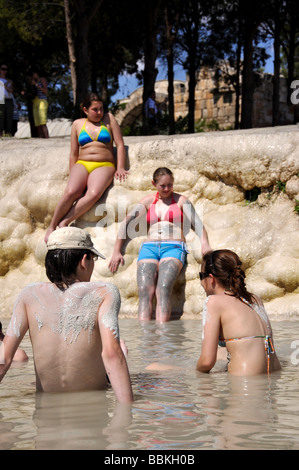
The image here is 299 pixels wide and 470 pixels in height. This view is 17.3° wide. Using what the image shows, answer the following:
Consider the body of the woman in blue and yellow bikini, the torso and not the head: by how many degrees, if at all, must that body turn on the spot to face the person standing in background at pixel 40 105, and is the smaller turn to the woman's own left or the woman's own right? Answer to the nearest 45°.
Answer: approximately 180°

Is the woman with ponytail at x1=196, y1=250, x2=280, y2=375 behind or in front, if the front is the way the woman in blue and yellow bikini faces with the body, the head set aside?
in front

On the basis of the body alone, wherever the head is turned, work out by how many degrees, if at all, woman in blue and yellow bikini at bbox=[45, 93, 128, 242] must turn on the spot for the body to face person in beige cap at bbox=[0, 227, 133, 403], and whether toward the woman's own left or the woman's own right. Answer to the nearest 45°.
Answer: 0° — they already face them

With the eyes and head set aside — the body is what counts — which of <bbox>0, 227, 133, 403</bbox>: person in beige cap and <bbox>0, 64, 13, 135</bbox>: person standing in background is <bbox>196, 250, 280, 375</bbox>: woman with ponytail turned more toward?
the person standing in background

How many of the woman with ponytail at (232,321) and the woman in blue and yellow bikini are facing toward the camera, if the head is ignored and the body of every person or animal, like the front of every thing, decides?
1

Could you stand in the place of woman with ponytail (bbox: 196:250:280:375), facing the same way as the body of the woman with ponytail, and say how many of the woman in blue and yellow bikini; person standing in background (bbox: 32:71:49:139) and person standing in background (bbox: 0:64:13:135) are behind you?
0

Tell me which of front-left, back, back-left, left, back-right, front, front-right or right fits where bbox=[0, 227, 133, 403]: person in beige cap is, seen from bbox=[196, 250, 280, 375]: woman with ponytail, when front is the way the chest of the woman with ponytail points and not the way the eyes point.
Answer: left

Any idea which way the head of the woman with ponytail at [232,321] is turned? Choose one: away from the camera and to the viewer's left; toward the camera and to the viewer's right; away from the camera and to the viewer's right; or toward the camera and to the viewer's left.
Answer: away from the camera and to the viewer's left

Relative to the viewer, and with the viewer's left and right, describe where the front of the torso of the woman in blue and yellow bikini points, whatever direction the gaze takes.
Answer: facing the viewer

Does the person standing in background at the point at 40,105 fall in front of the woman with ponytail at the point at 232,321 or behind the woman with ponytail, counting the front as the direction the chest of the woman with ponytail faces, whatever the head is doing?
in front

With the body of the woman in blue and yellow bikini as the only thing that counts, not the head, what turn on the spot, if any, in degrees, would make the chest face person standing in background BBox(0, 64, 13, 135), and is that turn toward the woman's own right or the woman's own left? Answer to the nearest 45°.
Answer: approximately 180°

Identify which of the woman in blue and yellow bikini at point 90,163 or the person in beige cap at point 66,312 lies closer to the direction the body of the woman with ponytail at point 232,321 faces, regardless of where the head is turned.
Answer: the woman in blue and yellow bikini

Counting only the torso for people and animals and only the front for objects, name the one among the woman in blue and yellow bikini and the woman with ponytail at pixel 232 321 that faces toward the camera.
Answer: the woman in blue and yellow bikini

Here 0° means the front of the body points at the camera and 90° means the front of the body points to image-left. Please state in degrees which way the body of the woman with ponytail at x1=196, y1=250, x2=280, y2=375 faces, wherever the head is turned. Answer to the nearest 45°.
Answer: approximately 135°

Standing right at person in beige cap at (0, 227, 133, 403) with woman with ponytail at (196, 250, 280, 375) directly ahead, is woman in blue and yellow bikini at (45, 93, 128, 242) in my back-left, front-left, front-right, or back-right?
front-left

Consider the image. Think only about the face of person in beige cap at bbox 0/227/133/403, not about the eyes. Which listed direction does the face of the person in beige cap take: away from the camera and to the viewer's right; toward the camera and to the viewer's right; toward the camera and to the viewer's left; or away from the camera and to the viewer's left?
away from the camera and to the viewer's right
